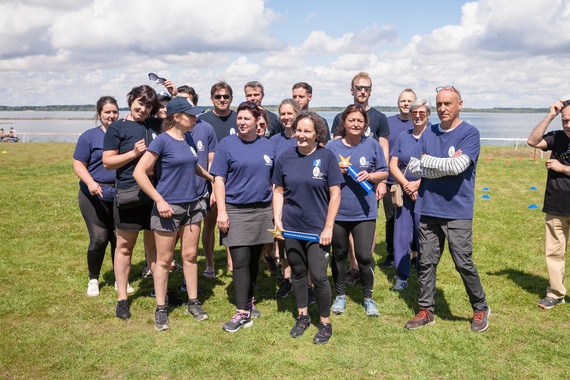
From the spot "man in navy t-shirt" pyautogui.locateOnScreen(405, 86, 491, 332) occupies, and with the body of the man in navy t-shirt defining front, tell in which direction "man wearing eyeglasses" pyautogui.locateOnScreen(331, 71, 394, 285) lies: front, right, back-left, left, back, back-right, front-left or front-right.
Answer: right

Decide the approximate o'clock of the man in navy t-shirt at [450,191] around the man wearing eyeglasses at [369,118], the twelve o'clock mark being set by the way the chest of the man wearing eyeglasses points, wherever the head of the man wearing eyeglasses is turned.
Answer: The man in navy t-shirt is roughly at 11 o'clock from the man wearing eyeglasses.

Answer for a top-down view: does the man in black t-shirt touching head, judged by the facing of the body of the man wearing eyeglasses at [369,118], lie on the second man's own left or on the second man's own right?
on the second man's own left

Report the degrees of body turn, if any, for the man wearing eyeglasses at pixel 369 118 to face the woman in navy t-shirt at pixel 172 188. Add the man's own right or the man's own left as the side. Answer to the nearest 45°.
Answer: approximately 45° to the man's own right

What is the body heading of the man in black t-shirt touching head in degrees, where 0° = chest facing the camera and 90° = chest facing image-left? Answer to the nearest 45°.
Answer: approximately 45°

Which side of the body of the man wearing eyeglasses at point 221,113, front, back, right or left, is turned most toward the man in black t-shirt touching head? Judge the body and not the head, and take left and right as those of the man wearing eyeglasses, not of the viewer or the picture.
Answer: left

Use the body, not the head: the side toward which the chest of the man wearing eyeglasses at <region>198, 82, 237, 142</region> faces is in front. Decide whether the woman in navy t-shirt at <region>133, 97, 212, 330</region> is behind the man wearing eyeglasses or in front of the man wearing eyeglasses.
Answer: in front

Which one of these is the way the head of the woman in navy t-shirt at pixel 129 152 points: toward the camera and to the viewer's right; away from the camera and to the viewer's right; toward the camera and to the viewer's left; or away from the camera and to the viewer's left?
toward the camera and to the viewer's right
